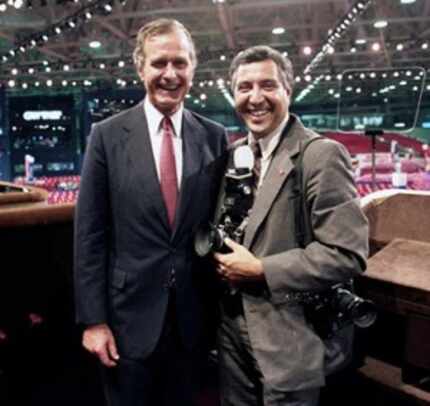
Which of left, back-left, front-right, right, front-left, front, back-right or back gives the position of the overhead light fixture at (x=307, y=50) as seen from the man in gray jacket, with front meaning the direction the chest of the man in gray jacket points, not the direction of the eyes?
back-right

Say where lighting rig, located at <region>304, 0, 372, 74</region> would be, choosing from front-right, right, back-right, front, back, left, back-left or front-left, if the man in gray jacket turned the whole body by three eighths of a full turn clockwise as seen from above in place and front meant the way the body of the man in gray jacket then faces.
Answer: front

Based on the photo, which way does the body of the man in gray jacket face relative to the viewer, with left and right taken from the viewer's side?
facing the viewer and to the left of the viewer
